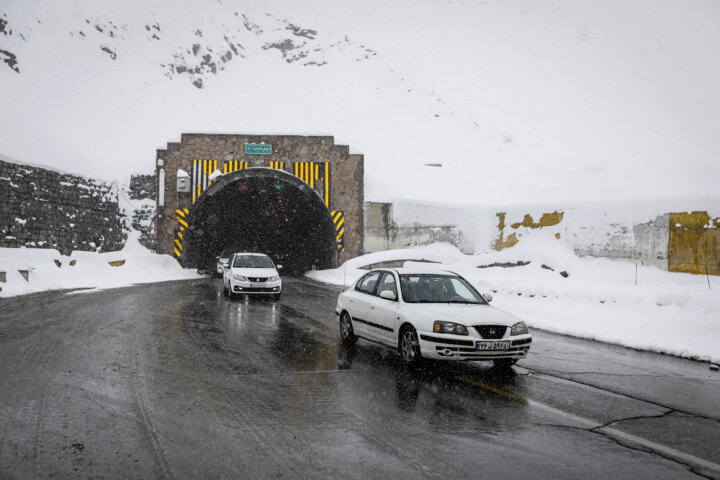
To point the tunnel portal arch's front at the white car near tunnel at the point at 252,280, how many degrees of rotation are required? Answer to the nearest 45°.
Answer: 0° — it already faces it

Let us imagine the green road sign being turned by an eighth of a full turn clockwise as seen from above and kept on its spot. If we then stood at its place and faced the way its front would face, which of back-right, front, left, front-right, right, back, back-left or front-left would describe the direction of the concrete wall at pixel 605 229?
left

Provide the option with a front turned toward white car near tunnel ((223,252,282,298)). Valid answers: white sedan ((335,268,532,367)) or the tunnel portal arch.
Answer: the tunnel portal arch

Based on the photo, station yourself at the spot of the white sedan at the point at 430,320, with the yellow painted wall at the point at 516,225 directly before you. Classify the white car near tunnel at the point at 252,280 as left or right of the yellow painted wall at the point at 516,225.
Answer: left

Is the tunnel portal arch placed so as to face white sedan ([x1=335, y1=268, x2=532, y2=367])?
yes

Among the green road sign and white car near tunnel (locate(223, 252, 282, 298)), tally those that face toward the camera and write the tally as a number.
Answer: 2

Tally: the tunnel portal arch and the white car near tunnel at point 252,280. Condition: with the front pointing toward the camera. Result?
2

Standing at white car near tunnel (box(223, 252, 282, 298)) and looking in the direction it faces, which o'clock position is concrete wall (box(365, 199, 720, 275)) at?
The concrete wall is roughly at 9 o'clock from the white car near tunnel.

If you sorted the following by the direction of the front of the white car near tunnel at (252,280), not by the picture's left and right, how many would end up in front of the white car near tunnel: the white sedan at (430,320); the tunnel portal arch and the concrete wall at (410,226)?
1

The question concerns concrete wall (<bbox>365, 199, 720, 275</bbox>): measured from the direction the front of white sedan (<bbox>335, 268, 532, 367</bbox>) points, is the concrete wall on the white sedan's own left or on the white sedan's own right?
on the white sedan's own left

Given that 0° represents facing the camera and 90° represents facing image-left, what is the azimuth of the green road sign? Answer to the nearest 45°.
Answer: approximately 0°

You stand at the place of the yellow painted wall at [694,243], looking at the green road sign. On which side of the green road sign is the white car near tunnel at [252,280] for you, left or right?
left

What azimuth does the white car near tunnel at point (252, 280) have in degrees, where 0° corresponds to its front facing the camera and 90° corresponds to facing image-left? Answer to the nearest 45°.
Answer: approximately 0°
